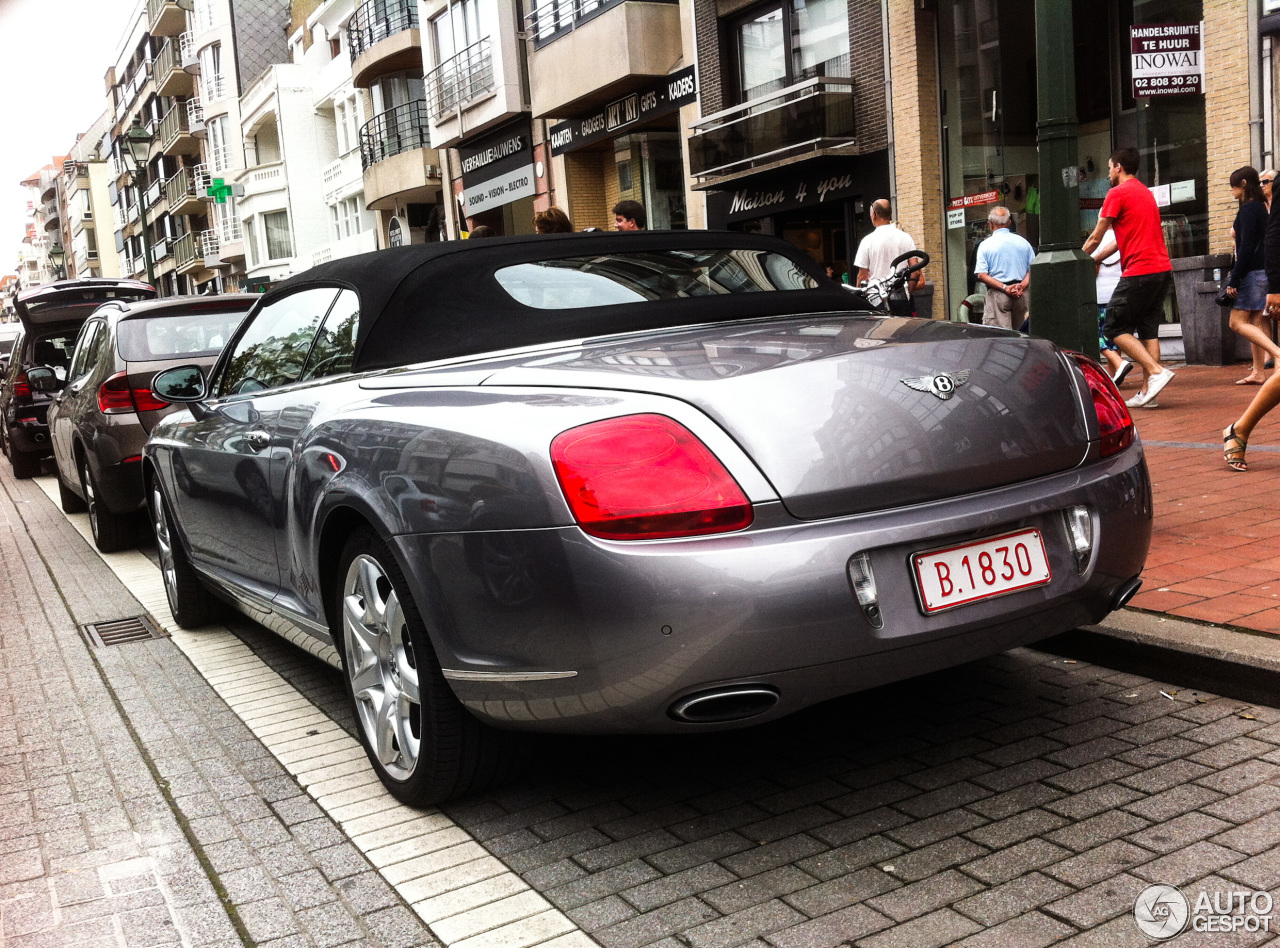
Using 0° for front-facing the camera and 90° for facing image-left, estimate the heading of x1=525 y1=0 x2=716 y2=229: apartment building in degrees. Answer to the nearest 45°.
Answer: approximately 45°

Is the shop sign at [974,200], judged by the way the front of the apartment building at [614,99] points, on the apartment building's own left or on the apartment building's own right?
on the apartment building's own left

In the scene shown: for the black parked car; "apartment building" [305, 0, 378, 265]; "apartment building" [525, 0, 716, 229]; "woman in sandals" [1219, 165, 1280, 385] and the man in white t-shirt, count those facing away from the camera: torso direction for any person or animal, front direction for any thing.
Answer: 2

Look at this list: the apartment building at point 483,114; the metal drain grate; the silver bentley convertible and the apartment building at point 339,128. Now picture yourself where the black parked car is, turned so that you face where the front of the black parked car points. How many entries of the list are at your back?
2

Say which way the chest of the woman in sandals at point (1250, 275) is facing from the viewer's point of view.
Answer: to the viewer's left

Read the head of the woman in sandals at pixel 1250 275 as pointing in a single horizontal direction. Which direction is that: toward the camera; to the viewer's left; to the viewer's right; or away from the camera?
to the viewer's left

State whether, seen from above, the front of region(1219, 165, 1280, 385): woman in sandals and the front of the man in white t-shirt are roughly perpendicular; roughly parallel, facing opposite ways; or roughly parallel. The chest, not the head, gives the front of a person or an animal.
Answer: roughly perpendicular

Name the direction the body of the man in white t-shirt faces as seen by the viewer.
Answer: away from the camera

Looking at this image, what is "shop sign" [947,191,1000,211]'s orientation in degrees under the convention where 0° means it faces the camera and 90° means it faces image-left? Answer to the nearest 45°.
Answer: approximately 45°

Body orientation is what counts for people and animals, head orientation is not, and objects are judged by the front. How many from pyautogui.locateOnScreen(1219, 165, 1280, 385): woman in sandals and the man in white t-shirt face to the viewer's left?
1

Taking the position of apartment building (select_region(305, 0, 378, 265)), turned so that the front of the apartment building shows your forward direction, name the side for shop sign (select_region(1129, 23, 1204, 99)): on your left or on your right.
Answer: on your left

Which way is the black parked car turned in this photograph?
away from the camera

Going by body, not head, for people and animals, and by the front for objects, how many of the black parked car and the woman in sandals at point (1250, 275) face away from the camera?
1
